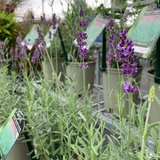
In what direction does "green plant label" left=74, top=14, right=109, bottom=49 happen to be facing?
toward the camera

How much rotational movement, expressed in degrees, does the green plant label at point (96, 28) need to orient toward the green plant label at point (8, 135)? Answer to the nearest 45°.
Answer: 0° — it already faces it

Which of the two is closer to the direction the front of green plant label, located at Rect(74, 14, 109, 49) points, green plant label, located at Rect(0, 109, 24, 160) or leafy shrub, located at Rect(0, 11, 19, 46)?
the green plant label

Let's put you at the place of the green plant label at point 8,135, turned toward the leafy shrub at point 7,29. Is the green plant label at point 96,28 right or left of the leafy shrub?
right
